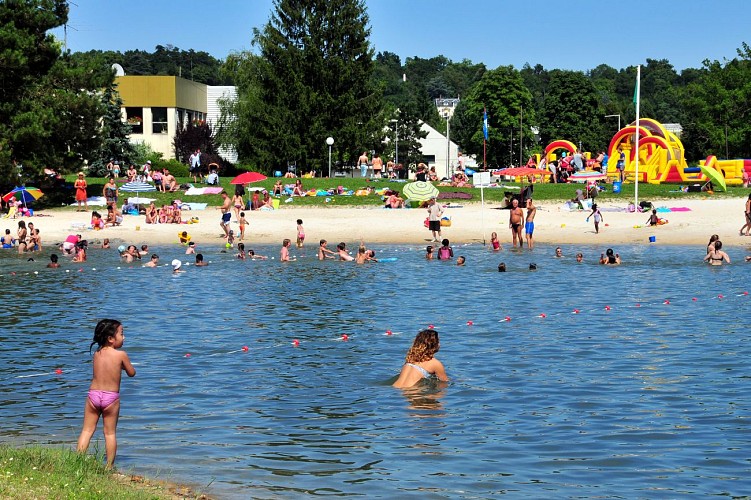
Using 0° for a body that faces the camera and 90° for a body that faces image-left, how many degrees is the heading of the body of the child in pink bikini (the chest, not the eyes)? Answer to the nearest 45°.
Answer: approximately 225°

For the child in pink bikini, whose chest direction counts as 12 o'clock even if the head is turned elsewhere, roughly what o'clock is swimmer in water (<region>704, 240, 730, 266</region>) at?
The swimmer in water is roughly at 12 o'clock from the child in pink bikini.

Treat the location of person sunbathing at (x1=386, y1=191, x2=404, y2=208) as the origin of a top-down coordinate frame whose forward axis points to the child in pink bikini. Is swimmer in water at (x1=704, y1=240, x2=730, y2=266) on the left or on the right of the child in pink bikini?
left
